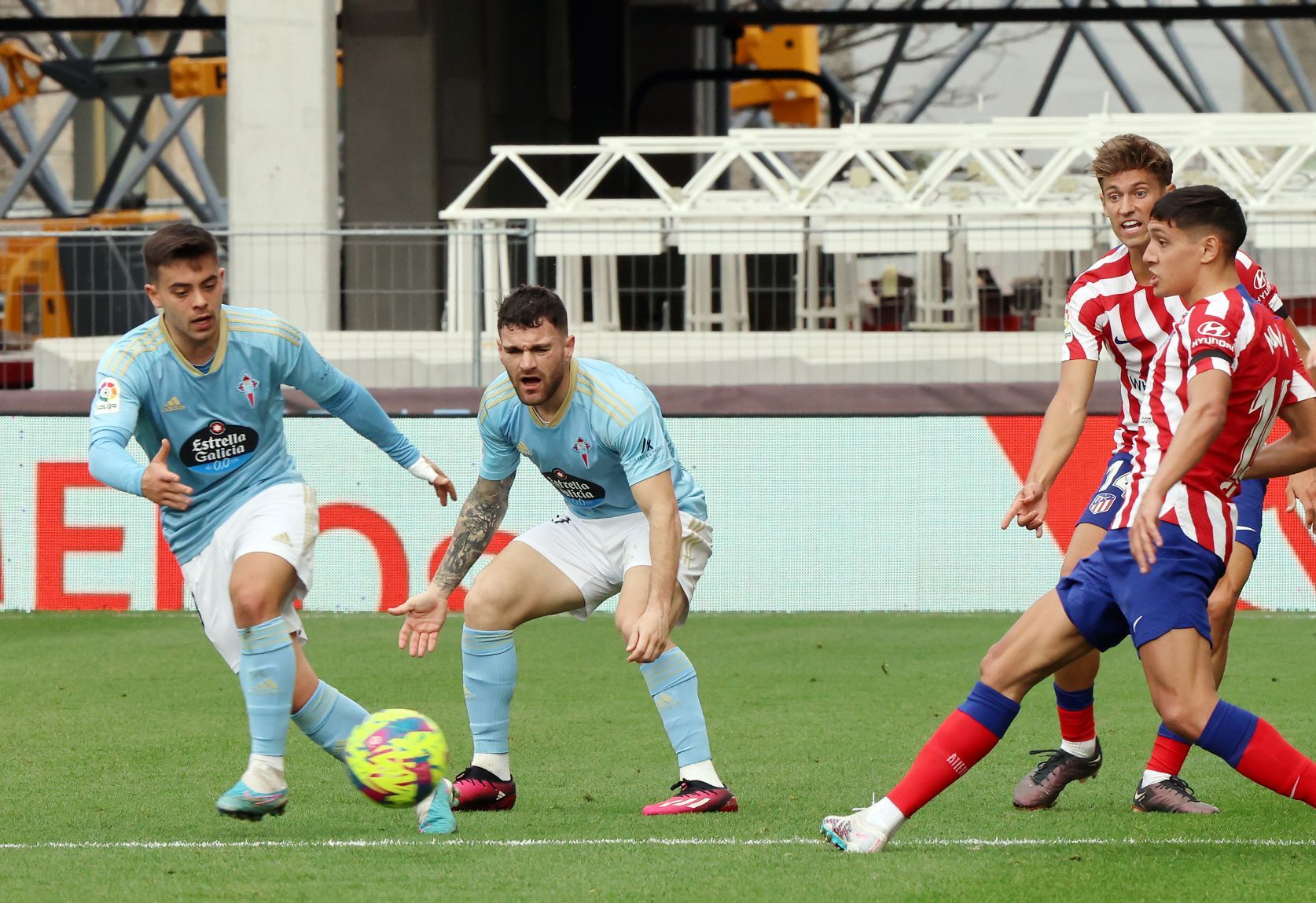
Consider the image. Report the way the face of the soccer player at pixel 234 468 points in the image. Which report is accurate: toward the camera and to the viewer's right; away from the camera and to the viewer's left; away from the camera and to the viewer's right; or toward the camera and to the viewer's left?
toward the camera and to the viewer's right

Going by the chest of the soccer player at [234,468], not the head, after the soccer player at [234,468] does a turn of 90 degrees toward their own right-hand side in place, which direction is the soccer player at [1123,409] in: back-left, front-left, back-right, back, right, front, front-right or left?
back

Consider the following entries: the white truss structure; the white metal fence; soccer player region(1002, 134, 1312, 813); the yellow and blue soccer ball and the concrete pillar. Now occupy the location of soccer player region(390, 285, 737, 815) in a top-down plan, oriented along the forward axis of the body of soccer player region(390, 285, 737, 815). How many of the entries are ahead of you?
1

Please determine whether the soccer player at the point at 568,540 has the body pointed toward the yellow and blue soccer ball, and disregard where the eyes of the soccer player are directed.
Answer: yes

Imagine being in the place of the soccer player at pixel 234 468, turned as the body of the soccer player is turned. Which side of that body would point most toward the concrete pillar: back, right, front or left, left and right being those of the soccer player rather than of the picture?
back

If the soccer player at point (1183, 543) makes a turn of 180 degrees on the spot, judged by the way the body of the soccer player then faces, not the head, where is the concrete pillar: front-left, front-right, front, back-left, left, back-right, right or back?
back-left

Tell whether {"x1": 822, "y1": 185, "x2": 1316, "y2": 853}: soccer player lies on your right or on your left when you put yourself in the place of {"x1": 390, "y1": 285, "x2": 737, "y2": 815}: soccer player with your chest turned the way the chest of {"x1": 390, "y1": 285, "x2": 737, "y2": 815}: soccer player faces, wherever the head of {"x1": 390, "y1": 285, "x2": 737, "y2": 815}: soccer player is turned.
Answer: on your left

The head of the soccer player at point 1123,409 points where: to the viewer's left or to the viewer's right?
to the viewer's left

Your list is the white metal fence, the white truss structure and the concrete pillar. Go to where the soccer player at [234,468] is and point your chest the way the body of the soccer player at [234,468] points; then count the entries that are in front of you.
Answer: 0

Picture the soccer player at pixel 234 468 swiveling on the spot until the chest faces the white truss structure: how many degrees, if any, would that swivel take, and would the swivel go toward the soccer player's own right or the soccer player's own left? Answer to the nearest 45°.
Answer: approximately 135° to the soccer player's own left

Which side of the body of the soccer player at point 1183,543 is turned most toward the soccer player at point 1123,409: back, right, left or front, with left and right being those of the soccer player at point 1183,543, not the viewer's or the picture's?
right

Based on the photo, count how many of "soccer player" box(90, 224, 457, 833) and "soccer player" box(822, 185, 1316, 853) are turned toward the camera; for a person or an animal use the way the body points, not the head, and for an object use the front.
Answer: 1

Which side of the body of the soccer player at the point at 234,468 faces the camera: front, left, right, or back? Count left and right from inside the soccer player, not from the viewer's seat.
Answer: front

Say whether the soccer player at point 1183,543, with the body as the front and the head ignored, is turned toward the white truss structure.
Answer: no

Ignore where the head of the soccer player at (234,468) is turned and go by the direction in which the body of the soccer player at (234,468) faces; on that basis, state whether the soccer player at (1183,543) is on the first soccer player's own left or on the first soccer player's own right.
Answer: on the first soccer player's own left

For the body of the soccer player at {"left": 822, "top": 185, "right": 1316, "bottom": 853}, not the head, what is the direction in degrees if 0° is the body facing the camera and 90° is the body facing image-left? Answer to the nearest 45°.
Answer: approximately 90°

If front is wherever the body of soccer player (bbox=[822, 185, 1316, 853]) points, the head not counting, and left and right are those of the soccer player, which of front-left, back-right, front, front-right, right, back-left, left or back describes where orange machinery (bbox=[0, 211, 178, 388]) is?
front-right

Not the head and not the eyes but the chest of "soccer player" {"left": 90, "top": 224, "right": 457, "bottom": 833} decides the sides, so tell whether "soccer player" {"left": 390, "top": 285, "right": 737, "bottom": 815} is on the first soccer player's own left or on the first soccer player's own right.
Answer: on the first soccer player's own left

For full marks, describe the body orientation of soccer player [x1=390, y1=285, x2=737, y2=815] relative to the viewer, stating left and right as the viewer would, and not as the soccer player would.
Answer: facing the viewer and to the left of the viewer
